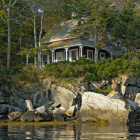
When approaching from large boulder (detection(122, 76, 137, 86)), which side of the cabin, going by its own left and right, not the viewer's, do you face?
left

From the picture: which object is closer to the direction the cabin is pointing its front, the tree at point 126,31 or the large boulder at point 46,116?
the large boulder

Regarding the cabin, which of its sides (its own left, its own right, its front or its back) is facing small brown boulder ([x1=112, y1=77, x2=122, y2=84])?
left

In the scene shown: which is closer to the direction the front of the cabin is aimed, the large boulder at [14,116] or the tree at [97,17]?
the large boulder

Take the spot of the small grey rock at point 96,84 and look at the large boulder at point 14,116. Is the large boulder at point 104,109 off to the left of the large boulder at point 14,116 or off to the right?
left

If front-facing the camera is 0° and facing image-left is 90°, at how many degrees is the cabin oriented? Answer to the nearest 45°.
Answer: approximately 45°

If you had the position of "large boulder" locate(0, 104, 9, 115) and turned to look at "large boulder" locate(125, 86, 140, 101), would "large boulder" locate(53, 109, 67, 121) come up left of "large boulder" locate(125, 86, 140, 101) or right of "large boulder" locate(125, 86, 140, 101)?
right
